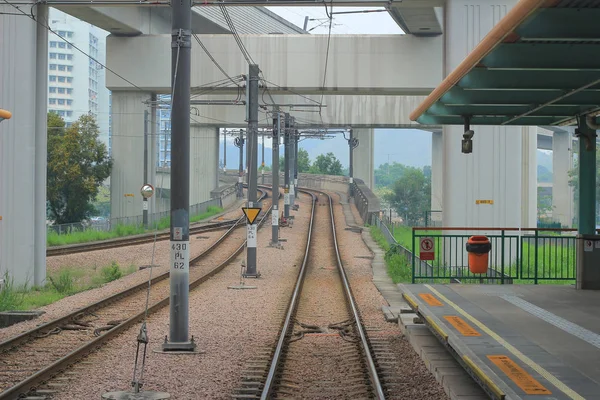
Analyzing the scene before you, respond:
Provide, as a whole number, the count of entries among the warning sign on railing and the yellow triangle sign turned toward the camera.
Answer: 2

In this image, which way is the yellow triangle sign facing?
toward the camera

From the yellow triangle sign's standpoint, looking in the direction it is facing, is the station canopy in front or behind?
in front

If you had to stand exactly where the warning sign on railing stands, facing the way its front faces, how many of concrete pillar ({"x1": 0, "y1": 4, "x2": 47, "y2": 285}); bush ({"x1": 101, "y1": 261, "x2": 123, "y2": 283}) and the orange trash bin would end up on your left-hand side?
1

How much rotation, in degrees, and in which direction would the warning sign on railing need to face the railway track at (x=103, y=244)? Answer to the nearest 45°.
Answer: approximately 135° to its right

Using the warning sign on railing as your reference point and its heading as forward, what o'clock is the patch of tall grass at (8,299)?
The patch of tall grass is roughly at 3 o'clock from the warning sign on railing.

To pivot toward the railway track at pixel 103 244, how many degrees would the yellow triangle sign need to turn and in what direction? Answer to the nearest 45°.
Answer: approximately 135° to its right

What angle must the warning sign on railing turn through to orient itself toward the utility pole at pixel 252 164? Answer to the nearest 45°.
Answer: approximately 135° to its right

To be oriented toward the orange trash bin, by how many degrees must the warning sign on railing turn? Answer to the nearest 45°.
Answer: approximately 90° to its left

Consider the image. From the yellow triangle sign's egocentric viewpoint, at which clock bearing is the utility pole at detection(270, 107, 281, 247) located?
The utility pole is roughly at 6 o'clock from the yellow triangle sign.

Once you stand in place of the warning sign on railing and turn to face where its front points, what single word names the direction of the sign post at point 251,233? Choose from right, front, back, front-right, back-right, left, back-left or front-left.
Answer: back-right

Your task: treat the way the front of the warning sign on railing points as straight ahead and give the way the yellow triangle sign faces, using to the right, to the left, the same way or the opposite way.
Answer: the same way

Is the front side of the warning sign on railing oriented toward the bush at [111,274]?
no

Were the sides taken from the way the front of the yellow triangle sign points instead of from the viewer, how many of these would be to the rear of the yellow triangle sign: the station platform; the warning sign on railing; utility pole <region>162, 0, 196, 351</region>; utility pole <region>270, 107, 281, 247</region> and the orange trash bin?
1

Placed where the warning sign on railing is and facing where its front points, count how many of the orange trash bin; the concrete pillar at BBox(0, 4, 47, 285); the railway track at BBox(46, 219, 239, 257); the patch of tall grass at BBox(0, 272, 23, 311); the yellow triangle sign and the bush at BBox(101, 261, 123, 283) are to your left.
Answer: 1

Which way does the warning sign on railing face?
toward the camera

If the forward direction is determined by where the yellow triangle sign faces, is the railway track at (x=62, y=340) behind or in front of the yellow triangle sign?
in front
